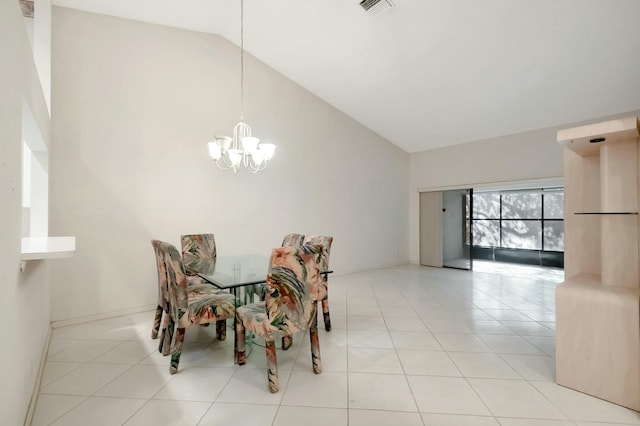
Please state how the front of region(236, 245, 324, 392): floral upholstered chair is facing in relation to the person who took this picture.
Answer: facing away from the viewer and to the left of the viewer

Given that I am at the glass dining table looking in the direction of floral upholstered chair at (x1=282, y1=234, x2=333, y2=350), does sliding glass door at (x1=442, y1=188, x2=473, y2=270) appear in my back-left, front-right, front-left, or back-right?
front-left

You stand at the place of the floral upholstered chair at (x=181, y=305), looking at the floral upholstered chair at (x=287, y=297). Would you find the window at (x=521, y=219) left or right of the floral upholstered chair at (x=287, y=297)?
left

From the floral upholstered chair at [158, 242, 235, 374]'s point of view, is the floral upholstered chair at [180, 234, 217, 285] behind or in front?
in front

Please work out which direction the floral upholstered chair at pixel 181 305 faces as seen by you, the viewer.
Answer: facing away from the viewer and to the right of the viewer

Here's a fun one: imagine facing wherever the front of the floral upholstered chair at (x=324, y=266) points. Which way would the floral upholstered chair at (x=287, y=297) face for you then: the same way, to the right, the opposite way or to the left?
to the right

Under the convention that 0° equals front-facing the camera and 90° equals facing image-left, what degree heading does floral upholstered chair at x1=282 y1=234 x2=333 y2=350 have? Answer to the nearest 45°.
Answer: approximately 45°

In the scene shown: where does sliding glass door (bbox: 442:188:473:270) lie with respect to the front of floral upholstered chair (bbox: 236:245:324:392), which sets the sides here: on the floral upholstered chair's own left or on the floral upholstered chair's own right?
on the floral upholstered chair's own right

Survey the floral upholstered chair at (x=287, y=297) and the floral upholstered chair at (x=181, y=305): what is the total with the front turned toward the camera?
0

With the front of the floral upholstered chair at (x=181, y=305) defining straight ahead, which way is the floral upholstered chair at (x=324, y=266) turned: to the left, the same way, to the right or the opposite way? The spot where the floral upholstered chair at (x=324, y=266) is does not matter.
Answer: the opposite way

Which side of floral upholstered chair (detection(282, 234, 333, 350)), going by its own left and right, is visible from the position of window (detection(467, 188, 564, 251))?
back

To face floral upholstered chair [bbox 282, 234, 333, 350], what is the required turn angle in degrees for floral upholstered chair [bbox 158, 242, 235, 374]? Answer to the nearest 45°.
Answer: approximately 45° to its right

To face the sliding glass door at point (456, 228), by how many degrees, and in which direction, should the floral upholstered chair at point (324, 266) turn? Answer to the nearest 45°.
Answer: approximately 180°

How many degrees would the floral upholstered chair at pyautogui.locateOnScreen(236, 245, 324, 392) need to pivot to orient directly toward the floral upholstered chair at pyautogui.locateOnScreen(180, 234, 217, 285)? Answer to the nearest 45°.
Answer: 0° — it already faces it

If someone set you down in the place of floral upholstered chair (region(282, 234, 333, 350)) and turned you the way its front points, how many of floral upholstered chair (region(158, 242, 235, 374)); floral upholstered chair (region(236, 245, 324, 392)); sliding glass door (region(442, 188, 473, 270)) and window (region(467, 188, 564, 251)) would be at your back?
2

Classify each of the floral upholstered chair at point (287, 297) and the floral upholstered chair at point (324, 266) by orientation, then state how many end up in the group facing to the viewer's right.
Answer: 0
